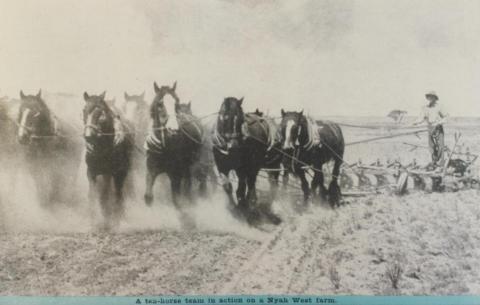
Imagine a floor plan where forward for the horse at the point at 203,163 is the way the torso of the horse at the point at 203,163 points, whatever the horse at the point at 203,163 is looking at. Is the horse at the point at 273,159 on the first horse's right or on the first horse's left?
on the first horse's left

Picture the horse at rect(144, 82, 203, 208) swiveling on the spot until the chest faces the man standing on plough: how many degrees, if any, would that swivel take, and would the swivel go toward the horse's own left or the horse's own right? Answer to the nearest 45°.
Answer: approximately 135° to the horse's own left

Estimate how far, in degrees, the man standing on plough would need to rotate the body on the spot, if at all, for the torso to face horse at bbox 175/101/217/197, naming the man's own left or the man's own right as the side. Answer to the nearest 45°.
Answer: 0° — they already face it

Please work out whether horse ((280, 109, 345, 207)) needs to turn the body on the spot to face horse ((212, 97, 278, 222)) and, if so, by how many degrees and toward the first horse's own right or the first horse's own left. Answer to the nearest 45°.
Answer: approximately 45° to the first horse's own right

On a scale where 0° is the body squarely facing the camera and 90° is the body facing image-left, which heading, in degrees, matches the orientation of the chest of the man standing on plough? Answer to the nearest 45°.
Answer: approximately 45°

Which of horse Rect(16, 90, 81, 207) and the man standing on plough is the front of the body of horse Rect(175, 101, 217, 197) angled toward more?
the horse

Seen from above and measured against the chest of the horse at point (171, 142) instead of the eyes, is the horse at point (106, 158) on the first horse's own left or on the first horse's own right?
on the first horse's own right

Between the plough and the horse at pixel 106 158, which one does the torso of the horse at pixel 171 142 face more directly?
the horse

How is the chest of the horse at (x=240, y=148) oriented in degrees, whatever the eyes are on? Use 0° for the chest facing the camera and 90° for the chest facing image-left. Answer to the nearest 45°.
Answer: approximately 45°
